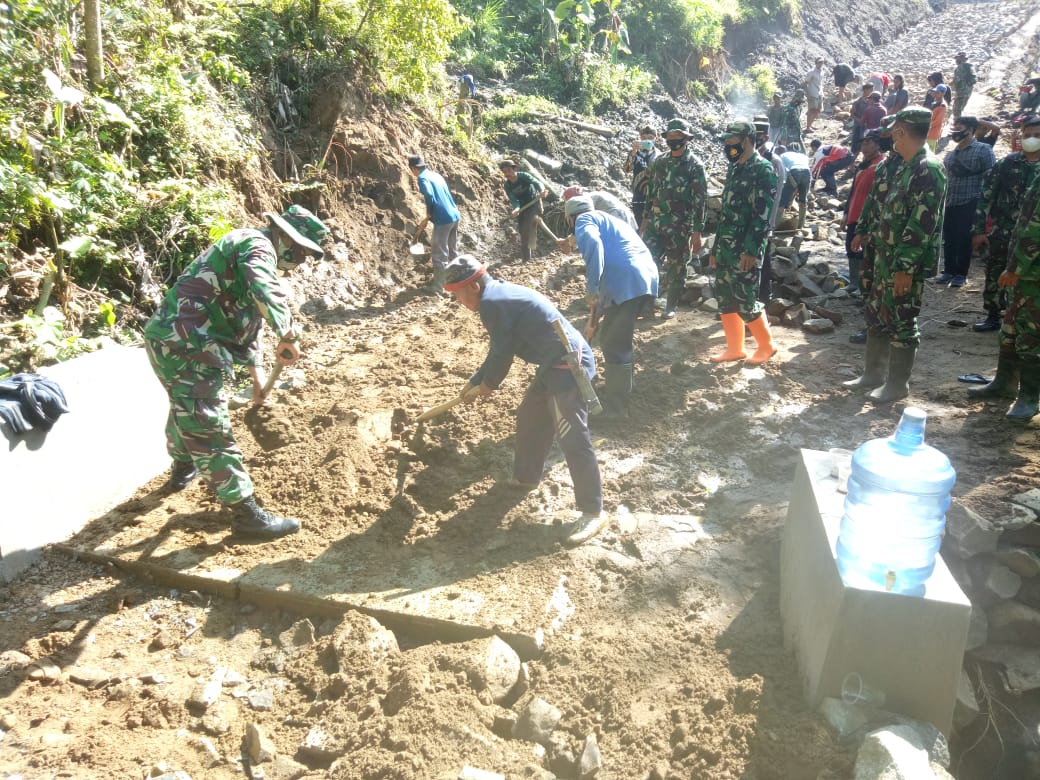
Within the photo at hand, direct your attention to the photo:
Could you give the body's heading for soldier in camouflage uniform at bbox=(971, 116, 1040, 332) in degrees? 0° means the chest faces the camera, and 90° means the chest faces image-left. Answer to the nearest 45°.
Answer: approximately 45°

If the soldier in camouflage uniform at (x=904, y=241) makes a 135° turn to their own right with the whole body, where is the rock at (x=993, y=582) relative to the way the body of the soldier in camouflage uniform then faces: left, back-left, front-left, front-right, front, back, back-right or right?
back-right

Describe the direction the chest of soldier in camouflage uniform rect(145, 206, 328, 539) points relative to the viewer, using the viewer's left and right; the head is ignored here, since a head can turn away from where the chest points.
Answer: facing to the right of the viewer

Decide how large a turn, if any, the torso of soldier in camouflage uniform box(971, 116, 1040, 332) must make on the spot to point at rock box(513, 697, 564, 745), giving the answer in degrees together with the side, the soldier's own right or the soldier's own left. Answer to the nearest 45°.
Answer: approximately 45° to the soldier's own left

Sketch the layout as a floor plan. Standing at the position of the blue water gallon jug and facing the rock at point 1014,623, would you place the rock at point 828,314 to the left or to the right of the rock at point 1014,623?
left

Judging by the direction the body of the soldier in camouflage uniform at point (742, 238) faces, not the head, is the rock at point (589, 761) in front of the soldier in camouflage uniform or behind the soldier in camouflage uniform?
in front

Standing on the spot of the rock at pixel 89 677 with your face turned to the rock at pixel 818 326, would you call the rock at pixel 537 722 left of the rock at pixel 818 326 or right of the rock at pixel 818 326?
right

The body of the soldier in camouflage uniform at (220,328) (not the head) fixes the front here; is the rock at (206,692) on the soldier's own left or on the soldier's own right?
on the soldier's own right

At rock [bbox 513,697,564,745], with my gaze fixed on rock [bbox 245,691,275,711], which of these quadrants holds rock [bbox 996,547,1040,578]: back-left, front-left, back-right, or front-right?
back-right
